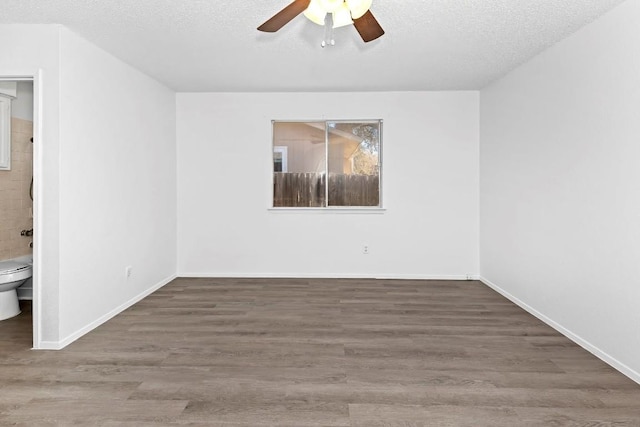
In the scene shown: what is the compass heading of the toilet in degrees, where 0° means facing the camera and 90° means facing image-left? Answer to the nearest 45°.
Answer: approximately 270°
